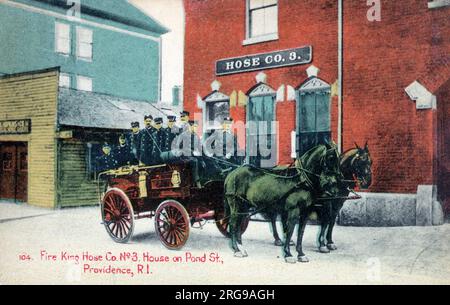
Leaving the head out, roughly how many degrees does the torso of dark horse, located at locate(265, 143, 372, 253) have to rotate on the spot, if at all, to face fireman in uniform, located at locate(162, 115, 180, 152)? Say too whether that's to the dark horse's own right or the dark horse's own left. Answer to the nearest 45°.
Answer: approximately 135° to the dark horse's own right

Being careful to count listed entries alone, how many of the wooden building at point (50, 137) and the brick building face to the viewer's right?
0

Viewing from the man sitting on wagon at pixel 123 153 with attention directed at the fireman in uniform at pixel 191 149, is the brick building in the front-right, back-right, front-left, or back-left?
front-left

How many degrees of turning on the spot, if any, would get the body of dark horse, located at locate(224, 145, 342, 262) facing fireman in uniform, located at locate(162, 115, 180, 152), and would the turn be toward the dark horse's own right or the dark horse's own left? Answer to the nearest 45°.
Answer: approximately 180°

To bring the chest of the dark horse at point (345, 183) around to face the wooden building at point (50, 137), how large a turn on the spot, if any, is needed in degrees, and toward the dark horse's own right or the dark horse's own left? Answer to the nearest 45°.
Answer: approximately 180°

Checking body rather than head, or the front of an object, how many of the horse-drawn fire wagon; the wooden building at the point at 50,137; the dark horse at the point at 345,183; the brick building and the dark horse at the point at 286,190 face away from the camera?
0

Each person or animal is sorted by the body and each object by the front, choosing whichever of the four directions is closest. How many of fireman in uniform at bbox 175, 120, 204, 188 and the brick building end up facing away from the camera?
0

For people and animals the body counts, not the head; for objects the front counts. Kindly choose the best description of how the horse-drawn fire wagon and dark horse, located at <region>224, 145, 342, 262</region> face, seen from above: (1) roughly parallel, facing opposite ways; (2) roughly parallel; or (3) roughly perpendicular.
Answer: roughly parallel

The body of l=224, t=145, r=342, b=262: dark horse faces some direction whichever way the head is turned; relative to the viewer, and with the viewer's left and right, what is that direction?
facing the viewer and to the right of the viewer

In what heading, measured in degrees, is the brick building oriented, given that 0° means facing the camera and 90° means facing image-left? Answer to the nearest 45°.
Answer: approximately 45°
